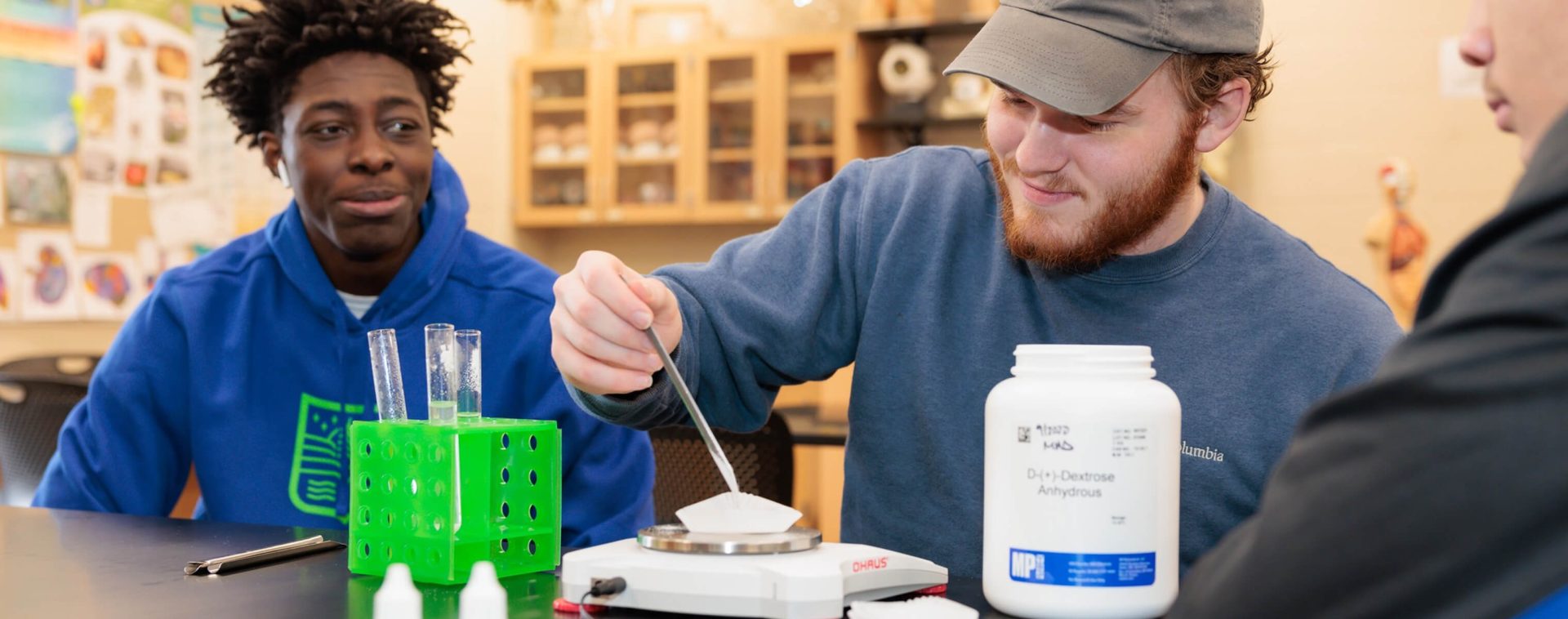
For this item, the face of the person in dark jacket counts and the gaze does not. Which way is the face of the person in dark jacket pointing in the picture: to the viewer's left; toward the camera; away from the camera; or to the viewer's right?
to the viewer's left

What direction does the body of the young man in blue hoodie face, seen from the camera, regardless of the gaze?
toward the camera

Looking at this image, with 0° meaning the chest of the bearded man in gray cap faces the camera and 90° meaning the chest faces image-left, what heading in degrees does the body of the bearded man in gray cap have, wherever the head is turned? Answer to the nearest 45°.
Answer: approximately 45°

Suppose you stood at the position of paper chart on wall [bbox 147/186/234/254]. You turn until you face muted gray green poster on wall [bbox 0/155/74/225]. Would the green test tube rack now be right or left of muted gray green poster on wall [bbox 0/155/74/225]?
left

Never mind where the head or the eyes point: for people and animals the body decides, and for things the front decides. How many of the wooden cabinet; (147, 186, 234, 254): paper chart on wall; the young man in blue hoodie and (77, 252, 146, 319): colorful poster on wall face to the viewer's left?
0

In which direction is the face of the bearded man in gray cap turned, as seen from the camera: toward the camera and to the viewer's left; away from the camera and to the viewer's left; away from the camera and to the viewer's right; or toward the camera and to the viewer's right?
toward the camera and to the viewer's left

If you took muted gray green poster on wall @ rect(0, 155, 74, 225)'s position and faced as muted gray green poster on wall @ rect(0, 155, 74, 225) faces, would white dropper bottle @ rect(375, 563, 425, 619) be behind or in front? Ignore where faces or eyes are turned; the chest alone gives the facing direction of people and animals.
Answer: in front

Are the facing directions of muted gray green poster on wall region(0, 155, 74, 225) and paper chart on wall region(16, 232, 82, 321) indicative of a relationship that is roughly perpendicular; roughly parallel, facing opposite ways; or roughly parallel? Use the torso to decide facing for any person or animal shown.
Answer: roughly parallel

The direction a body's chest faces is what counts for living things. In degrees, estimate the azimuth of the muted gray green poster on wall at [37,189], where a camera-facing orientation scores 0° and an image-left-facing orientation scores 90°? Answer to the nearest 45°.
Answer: approximately 0°

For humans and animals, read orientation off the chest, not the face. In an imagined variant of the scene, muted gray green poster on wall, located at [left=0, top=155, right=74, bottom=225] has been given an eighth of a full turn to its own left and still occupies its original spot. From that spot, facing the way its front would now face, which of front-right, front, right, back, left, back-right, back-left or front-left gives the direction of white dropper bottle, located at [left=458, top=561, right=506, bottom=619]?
front-right

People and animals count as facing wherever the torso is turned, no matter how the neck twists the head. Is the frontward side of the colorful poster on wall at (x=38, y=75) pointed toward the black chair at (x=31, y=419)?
yes

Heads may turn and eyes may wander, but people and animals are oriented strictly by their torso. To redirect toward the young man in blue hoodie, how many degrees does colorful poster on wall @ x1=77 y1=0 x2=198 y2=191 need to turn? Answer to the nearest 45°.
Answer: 0° — it already faces them

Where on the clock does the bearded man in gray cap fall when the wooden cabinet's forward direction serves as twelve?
The bearded man in gray cap is roughly at 12 o'clock from the wooden cabinet.

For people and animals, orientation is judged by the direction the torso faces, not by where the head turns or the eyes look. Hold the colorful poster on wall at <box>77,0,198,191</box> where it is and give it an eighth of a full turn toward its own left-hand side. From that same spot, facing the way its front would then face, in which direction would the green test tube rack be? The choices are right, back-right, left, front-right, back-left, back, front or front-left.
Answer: front-right

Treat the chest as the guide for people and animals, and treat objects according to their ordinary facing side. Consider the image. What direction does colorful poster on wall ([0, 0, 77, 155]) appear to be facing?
toward the camera
